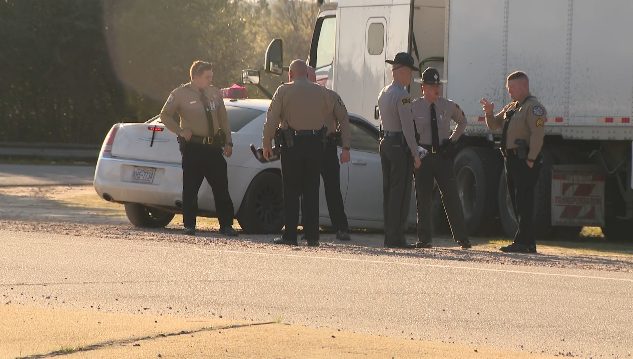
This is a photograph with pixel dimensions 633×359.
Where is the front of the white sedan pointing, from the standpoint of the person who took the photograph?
facing away from the viewer and to the right of the viewer

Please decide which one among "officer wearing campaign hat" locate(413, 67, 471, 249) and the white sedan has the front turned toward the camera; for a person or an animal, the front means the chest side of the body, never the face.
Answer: the officer wearing campaign hat

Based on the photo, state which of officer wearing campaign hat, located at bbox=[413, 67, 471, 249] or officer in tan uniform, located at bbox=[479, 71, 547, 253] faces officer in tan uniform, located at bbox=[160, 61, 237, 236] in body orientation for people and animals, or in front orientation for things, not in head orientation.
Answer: officer in tan uniform, located at bbox=[479, 71, 547, 253]

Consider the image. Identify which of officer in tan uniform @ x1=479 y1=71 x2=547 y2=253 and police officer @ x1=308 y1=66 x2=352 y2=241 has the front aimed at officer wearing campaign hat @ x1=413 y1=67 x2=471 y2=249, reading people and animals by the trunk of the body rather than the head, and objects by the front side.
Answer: the officer in tan uniform

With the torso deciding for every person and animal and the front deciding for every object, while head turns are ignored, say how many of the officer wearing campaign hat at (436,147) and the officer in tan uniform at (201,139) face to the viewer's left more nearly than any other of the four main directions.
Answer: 0

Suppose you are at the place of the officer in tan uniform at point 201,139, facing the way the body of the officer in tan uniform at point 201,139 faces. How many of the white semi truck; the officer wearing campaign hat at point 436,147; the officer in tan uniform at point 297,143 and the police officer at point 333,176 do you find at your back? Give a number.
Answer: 0

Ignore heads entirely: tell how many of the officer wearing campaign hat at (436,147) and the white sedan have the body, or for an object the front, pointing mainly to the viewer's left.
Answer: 0

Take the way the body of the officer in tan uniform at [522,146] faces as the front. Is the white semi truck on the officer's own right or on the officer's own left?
on the officer's own right

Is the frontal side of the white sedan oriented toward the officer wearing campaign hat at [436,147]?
no

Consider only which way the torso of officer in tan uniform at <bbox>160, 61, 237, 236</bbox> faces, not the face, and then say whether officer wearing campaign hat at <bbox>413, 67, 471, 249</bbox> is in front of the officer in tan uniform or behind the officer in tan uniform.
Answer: in front

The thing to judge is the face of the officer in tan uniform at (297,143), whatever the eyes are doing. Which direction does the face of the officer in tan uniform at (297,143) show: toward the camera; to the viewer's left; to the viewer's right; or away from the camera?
away from the camera

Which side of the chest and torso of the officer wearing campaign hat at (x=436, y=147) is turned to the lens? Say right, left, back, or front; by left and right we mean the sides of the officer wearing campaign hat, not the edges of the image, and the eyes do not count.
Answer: front

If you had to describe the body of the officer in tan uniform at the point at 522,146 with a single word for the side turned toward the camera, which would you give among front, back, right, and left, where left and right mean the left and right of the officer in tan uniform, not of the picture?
left
